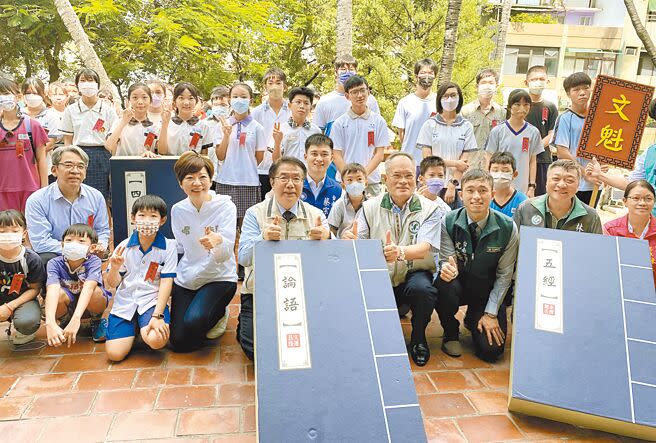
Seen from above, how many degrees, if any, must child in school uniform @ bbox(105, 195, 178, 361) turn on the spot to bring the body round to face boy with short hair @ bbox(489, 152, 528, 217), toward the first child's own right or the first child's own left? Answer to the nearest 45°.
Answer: approximately 90° to the first child's own left

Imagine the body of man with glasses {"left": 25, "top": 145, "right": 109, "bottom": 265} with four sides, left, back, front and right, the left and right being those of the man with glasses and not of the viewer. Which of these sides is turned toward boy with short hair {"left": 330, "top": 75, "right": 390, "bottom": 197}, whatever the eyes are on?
left

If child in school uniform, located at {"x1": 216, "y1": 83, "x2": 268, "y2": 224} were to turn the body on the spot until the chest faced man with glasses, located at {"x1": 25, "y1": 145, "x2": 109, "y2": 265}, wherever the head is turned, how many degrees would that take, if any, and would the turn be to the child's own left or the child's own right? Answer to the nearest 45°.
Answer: approximately 45° to the child's own right

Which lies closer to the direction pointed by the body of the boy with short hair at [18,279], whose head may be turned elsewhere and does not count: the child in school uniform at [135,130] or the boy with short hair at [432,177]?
the boy with short hair

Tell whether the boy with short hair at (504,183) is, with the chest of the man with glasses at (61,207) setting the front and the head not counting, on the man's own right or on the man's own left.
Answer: on the man's own left

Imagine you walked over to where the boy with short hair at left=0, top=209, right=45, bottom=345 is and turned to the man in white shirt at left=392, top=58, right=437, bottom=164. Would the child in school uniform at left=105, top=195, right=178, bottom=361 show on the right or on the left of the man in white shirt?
right

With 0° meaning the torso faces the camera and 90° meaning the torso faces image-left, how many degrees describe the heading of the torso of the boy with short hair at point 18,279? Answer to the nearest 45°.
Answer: approximately 0°

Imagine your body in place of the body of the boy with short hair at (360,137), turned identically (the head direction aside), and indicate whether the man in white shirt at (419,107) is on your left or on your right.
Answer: on your left

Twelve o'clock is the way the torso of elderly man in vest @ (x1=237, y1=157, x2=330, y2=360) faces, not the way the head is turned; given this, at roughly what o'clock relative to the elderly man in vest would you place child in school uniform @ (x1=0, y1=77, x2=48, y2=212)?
The child in school uniform is roughly at 4 o'clock from the elderly man in vest.

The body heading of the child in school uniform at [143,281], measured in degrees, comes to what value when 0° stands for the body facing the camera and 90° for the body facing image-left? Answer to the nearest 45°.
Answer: approximately 0°
